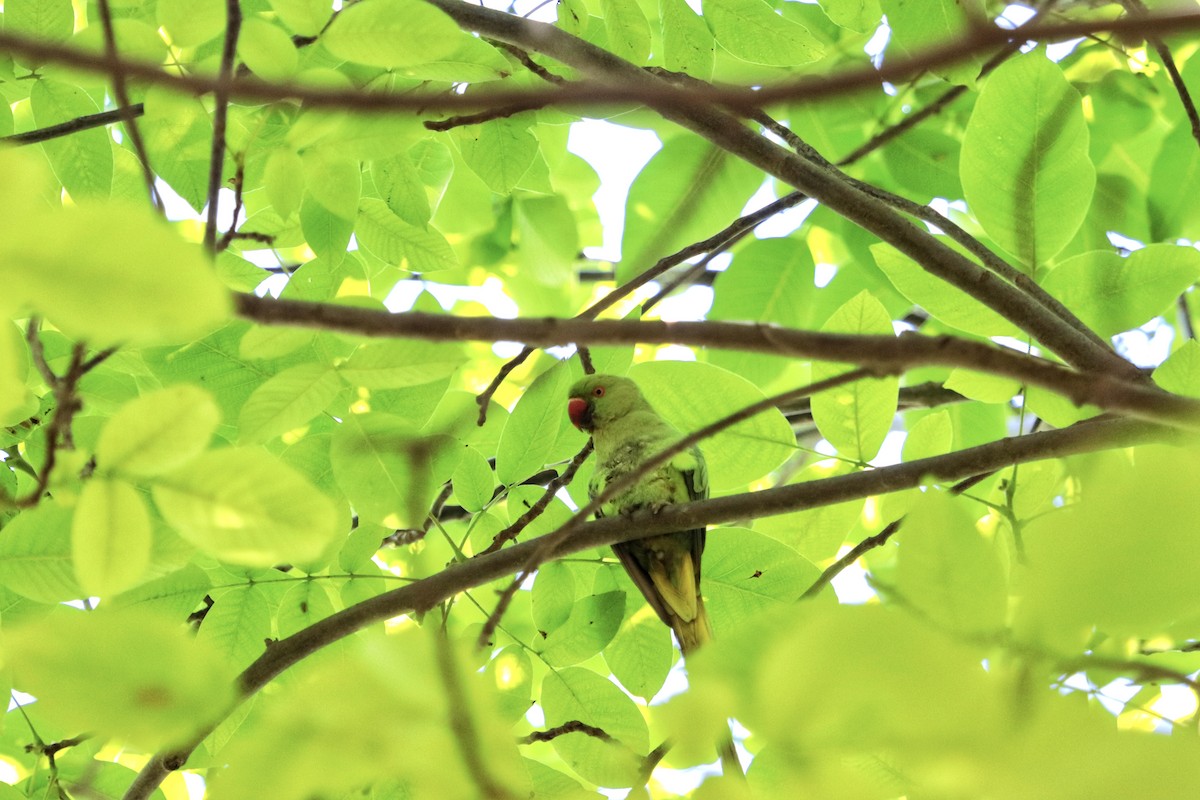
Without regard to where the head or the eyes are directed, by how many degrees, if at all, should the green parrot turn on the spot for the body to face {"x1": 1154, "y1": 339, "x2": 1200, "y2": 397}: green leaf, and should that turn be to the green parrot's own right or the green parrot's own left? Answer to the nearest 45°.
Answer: approximately 90° to the green parrot's own left

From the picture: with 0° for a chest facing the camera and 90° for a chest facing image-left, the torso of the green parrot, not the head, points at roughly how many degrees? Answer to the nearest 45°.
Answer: approximately 45°

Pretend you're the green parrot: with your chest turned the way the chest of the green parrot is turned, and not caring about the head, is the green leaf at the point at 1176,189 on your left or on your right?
on your left
